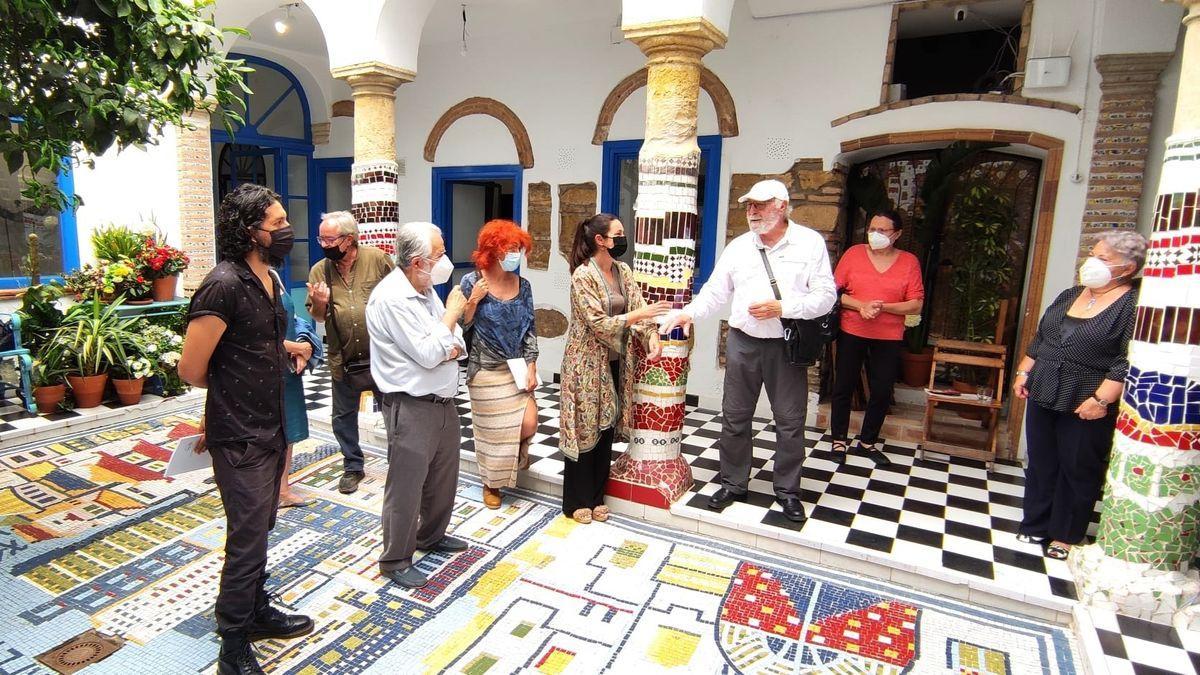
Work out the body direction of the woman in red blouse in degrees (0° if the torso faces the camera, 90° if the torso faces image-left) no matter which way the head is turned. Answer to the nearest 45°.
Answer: approximately 0°

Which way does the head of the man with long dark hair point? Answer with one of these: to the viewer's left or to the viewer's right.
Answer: to the viewer's right

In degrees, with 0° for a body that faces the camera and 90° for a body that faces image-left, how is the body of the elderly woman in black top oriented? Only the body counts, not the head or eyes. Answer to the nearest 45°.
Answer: approximately 45°

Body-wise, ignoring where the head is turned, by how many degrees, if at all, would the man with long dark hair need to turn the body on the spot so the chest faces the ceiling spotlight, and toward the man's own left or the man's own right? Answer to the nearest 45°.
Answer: approximately 90° to the man's own left

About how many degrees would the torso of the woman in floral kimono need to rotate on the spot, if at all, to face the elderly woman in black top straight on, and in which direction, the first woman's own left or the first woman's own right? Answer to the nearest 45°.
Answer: approximately 45° to the first woman's own left

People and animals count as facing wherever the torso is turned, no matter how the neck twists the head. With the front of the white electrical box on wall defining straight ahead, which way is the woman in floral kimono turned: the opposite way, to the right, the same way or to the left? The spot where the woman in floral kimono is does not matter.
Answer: to the left

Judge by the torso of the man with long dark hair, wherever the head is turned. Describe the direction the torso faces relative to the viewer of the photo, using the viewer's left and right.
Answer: facing to the right of the viewer

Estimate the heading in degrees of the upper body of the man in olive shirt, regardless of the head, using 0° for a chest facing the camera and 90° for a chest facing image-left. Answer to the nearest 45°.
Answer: approximately 0°

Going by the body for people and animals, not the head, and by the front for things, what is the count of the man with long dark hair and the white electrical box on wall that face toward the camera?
1
